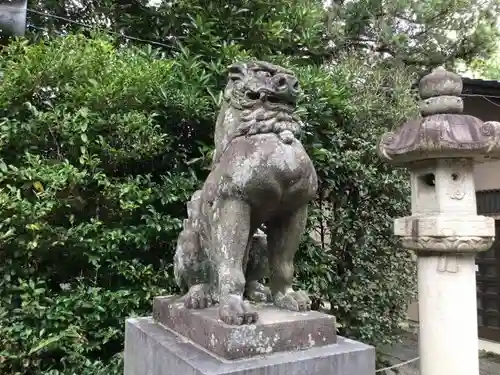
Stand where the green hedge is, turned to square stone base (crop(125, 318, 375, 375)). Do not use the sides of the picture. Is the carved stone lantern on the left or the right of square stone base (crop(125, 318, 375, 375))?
left

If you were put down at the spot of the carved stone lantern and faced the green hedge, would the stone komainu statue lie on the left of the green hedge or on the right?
left

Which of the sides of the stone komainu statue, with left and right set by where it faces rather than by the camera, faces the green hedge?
back

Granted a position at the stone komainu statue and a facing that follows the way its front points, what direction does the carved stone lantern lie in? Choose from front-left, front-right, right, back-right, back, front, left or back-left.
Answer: left

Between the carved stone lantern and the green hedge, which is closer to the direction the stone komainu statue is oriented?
the carved stone lantern
